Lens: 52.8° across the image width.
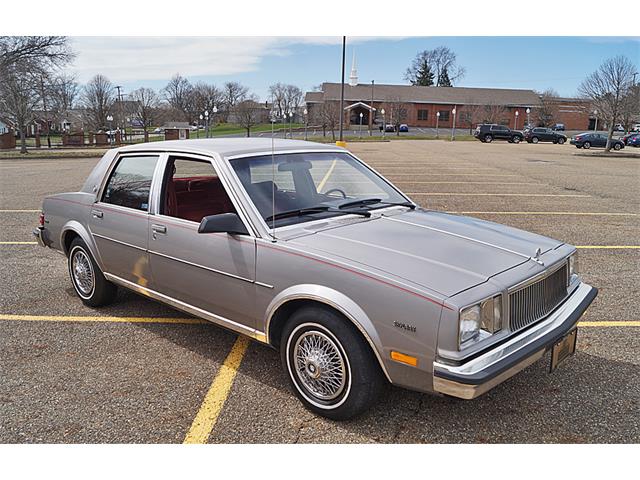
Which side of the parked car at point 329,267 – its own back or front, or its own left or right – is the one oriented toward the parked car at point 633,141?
left

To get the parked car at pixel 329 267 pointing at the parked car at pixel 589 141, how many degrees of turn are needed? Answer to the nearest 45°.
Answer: approximately 90° to its left

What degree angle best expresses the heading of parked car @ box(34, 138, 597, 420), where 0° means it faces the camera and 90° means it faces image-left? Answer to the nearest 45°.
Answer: approximately 315°

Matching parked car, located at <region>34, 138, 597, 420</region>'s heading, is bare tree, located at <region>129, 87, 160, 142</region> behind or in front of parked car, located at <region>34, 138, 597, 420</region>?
behind

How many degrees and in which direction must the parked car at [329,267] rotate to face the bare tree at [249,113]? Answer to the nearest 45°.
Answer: approximately 180°

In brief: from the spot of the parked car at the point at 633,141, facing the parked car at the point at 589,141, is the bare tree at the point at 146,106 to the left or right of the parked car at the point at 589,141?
right
